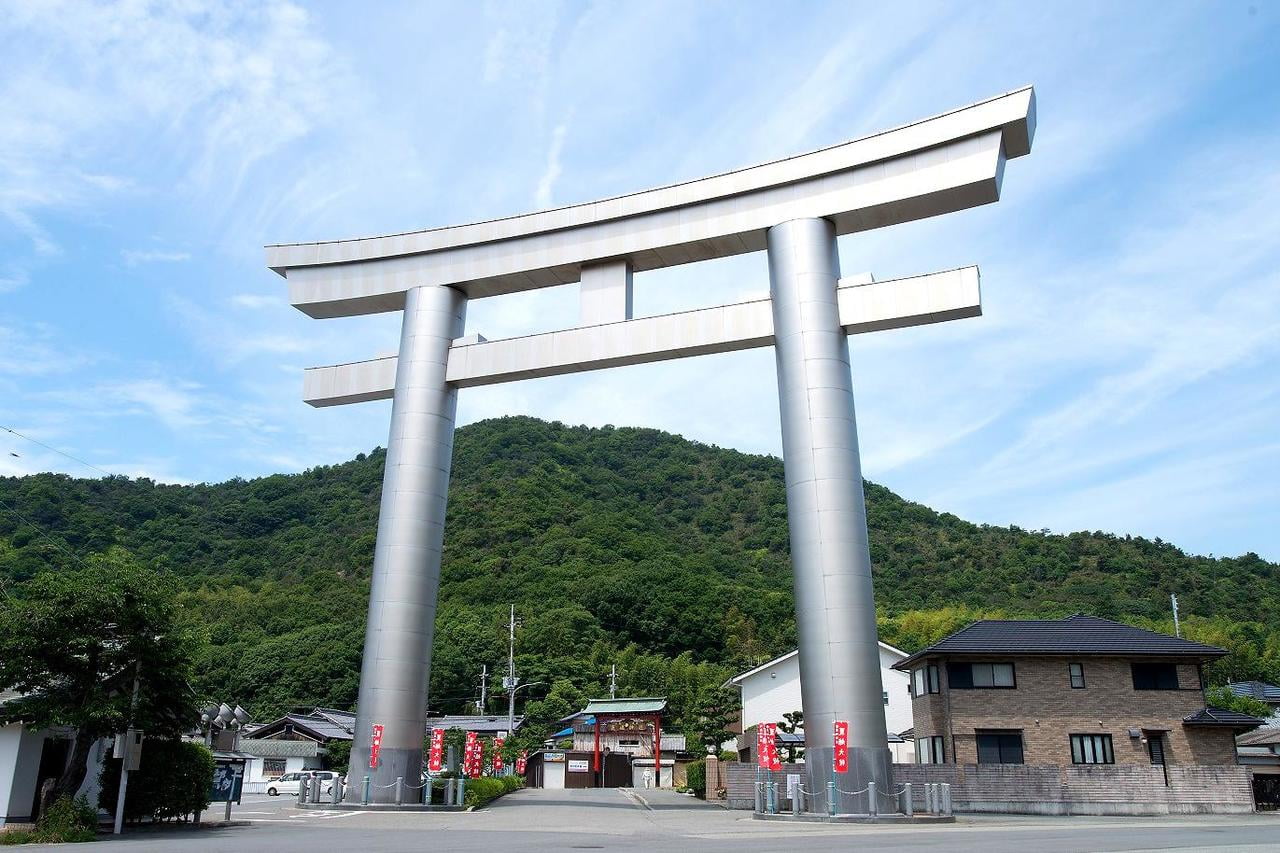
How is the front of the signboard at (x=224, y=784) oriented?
toward the camera

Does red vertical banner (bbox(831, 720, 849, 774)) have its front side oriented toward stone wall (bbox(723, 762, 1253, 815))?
no

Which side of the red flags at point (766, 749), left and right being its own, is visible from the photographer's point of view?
front

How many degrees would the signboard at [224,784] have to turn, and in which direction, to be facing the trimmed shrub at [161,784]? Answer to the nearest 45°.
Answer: approximately 45° to its right

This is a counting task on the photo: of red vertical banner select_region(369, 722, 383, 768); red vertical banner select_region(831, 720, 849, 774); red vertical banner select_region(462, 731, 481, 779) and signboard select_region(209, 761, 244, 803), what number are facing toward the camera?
4

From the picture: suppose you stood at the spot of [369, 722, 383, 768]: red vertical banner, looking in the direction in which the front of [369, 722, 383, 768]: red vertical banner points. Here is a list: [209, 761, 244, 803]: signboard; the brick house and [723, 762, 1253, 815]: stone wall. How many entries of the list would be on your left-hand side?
2

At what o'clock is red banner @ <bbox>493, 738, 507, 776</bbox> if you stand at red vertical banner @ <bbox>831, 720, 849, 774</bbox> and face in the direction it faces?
The red banner is roughly at 5 o'clock from the red vertical banner.

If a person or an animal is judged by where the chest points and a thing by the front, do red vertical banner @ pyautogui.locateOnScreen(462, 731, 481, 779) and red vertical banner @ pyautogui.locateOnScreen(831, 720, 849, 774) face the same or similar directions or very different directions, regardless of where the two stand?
same or similar directions

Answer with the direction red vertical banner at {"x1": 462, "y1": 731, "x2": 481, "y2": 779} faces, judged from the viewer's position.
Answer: facing the viewer

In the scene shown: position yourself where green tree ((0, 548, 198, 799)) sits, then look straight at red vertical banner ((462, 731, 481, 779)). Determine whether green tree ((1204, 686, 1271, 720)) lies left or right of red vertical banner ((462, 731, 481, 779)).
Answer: right

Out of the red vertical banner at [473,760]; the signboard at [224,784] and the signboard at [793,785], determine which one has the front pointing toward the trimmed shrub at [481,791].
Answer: the red vertical banner

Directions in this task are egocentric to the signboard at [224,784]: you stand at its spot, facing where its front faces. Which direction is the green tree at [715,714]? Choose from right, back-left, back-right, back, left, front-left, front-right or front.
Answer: back-left

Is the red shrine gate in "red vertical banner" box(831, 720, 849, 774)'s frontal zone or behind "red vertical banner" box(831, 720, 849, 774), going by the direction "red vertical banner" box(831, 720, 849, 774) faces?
behind

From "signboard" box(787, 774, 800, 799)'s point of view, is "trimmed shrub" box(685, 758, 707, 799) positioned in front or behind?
behind

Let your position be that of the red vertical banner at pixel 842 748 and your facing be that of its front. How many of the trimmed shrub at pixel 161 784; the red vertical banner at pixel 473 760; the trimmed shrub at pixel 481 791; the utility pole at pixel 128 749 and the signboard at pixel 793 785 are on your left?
0

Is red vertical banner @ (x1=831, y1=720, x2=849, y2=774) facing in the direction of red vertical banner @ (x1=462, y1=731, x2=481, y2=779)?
no

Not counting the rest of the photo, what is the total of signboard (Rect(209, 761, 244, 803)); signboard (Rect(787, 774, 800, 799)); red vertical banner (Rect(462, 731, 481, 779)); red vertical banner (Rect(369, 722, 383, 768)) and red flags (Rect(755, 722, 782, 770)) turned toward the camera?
5
